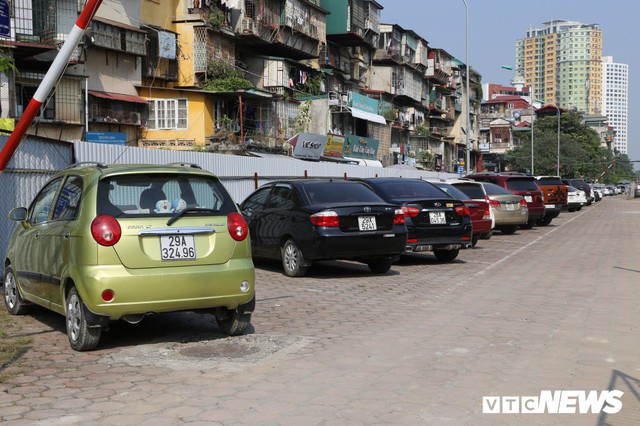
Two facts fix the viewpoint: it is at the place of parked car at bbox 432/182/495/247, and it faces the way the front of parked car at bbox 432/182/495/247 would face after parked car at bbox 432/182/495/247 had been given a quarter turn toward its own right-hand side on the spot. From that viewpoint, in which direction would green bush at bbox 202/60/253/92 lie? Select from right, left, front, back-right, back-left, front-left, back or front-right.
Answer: left

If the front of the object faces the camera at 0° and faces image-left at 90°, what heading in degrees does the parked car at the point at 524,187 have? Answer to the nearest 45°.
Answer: approximately 135°

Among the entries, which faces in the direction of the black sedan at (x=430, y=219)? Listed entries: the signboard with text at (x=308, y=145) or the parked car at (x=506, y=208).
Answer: the signboard with text

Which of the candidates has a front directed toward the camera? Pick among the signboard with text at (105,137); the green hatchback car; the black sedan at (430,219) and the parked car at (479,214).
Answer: the signboard with text

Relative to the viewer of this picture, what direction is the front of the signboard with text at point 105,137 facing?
facing the viewer

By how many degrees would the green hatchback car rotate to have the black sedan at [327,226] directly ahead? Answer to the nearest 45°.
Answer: approximately 90° to its right

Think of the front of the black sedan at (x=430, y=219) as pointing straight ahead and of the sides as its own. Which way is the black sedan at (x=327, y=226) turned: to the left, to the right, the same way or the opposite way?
the same way

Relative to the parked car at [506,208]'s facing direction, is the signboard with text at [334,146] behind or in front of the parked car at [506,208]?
in front

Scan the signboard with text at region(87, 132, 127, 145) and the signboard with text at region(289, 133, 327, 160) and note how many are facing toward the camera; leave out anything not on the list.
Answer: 2

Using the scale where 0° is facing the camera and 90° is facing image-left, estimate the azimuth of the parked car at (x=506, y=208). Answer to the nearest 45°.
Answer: approximately 135°

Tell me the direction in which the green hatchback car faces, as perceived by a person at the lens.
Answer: facing away from the viewer and to the left of the viewer

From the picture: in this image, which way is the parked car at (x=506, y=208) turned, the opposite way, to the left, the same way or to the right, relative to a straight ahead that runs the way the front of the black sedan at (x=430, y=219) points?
the same way

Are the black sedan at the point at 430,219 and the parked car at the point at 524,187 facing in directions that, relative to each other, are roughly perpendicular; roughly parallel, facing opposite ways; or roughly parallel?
roughly parallel

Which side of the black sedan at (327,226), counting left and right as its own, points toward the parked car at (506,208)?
right

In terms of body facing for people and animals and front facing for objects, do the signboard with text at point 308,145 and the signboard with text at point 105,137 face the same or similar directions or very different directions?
same or similar directions

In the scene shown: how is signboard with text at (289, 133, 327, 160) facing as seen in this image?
toward the camera

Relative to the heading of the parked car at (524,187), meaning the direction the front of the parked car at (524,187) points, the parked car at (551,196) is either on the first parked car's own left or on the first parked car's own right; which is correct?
on the first parked car's own right

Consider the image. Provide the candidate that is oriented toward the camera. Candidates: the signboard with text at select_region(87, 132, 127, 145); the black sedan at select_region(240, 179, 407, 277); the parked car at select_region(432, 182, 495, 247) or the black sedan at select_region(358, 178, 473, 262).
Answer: the signboard with text
